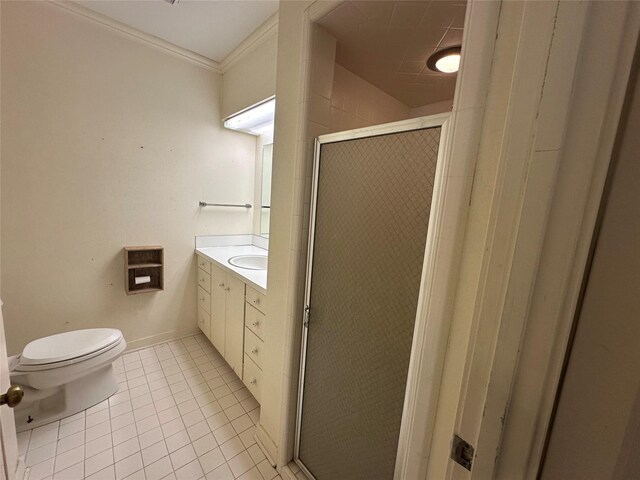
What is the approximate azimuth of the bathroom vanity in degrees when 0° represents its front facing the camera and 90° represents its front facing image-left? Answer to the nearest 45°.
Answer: approximately 45°

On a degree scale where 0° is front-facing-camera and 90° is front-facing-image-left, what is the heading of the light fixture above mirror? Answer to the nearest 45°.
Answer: approximately 45°

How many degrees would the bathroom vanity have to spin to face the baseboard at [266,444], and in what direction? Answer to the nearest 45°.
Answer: approximately 45° to its left

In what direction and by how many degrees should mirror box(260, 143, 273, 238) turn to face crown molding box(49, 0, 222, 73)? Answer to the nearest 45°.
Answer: approximately 45° to its right

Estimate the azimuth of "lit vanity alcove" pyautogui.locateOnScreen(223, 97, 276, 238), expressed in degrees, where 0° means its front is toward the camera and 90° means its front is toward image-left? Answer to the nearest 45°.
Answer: approximately 45°

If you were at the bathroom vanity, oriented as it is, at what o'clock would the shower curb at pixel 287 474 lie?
The shower curb is roughly at 10 o'clock from the bathroom vanity.

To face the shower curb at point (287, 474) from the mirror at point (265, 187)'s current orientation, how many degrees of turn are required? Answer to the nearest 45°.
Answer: approximately 45° to its left
